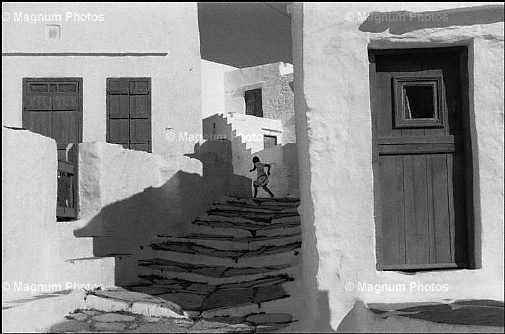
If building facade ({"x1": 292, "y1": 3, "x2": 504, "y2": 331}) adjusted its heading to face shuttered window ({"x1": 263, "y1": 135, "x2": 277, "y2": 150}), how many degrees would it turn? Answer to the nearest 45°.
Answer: approximately 180°

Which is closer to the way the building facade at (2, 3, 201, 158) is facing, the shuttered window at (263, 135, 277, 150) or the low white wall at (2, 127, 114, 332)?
the low white wall

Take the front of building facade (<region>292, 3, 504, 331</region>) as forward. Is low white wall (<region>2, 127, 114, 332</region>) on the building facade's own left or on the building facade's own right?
on the building facade's own right

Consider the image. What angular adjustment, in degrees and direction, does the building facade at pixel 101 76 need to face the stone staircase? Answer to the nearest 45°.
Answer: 0° — it already faces it

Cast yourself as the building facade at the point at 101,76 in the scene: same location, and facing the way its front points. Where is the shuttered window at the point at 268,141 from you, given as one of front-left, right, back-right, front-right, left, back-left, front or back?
back-left

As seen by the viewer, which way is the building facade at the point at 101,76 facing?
toward the camera

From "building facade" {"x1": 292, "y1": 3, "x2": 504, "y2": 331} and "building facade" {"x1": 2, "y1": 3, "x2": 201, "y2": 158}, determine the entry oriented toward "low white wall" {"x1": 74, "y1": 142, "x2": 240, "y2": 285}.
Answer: "building facade" {"x1": 2, "y1": 3, "x2": 201, "y2": 158}

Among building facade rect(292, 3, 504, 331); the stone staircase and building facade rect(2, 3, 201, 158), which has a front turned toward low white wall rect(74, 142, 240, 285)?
building facade rect(2, 3, 201, 158)

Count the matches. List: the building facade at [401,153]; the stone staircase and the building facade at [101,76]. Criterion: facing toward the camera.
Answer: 3

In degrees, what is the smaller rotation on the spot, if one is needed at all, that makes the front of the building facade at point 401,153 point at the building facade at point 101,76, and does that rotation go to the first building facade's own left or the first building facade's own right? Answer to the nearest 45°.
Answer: approximately 135° to the first building facade's own right

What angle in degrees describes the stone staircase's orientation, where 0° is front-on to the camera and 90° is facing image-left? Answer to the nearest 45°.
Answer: approximately 0°

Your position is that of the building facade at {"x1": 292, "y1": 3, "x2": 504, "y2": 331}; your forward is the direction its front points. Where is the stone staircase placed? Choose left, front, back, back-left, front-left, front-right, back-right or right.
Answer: back-right

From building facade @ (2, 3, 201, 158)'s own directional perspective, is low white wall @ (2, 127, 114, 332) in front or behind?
in front

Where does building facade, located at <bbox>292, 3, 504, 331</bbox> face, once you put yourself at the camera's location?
facing the viewer
